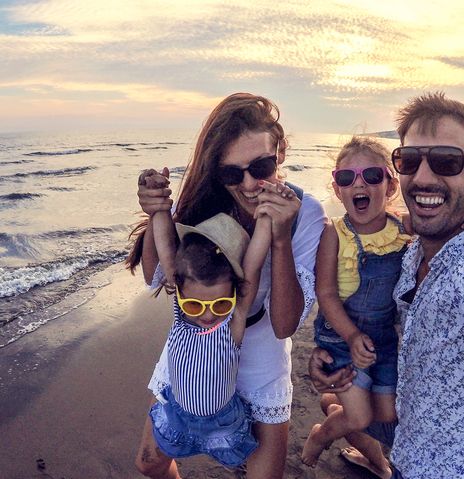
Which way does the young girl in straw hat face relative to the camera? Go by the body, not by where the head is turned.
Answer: toward the camera

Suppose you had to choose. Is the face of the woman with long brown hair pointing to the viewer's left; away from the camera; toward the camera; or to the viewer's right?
toward the camera

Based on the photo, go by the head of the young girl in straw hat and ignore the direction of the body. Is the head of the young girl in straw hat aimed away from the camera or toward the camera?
toward the camera
